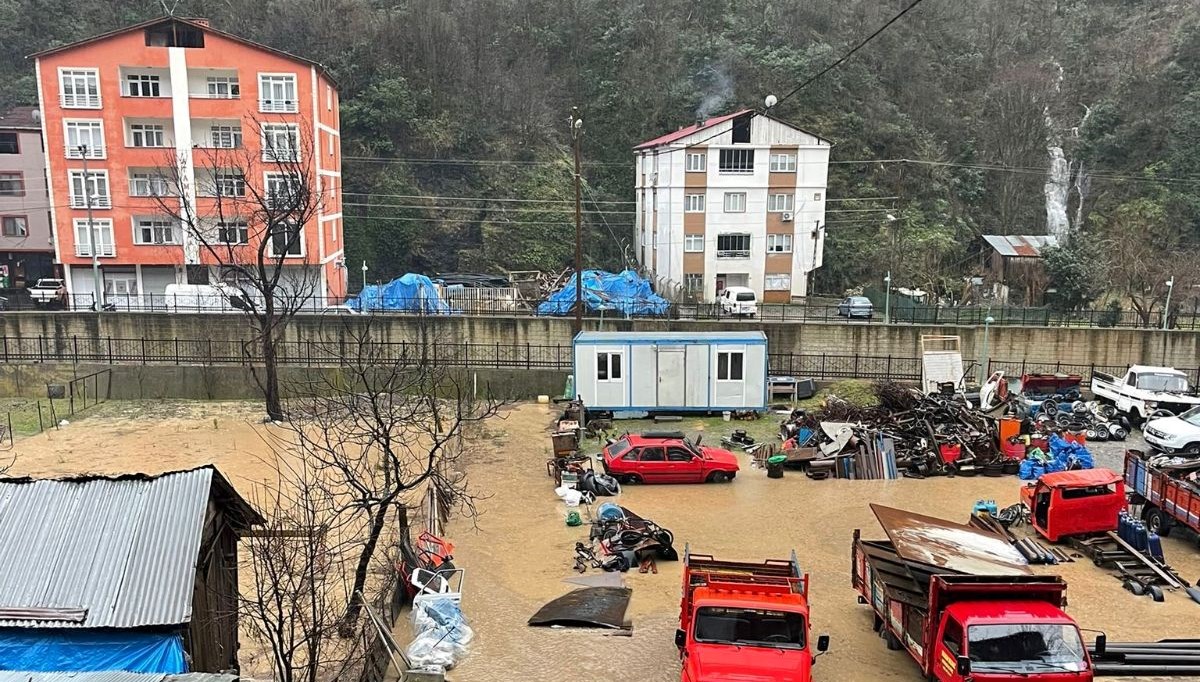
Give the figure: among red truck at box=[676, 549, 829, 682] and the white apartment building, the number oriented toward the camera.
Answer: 2

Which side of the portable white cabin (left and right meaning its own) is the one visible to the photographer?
front

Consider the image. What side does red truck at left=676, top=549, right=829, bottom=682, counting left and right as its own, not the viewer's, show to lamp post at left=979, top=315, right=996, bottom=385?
back

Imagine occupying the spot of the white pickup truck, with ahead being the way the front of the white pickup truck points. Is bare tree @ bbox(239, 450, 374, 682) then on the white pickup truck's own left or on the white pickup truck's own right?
on the white pickup truck's own right

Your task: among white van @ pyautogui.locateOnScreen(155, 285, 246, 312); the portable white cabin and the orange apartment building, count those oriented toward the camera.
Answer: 2

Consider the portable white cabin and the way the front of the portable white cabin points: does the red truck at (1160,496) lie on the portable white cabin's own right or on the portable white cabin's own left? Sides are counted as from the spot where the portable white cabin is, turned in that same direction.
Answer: on the portable white cabin's own left

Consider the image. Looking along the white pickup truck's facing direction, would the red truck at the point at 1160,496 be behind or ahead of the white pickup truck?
ahead

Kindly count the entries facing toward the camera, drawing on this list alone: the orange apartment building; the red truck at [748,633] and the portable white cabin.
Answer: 3

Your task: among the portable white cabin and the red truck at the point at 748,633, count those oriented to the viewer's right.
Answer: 0

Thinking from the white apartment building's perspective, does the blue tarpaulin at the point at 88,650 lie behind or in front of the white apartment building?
in front

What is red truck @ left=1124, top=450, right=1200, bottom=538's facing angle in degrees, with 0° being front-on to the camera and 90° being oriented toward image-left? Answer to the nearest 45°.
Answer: approximately 315°

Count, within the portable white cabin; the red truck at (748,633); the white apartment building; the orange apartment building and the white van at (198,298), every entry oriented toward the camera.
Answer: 4

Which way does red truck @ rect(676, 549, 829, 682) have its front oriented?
toward the camera

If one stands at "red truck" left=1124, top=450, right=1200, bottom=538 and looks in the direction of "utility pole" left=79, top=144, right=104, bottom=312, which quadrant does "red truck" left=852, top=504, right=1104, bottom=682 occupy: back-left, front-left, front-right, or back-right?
front-left
